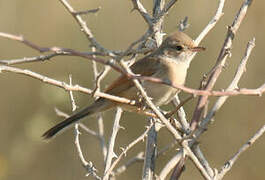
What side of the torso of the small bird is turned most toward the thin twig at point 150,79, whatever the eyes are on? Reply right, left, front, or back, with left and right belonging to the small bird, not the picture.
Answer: right

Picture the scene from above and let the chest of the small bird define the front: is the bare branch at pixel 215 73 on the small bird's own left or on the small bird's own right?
on the small bird's own left

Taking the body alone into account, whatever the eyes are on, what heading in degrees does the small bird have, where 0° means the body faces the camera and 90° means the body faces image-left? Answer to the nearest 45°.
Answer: approximately 270°
